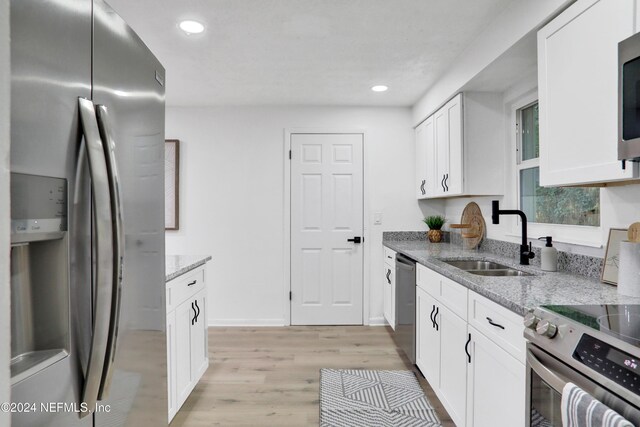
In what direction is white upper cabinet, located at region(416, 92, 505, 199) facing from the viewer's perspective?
to the viewer's left

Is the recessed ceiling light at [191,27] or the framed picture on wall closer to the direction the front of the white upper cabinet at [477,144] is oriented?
the framed picture on wall

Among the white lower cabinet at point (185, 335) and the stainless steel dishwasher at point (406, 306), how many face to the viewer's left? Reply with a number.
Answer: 1

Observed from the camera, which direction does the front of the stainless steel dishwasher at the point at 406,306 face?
facing to the left of the viewer

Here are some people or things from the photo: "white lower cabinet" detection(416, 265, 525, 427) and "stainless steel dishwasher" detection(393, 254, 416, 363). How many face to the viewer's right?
0

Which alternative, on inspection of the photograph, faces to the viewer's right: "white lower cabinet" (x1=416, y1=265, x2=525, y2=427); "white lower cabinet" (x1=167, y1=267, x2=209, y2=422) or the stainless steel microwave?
"white lower cabinet" (x1=167, y1=267, x2=209, y2=422)

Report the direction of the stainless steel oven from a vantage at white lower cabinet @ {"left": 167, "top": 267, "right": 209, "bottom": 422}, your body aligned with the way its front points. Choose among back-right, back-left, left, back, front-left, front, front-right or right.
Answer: front-right

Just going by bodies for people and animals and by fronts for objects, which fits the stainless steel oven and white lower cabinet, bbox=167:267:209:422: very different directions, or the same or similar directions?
very different directions

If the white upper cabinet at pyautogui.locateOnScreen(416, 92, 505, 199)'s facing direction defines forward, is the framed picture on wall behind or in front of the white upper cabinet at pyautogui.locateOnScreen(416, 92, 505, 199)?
in front

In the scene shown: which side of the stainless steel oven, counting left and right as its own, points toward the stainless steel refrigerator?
front

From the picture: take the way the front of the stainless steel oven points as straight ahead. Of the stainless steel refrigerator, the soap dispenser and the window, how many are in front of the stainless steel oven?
1

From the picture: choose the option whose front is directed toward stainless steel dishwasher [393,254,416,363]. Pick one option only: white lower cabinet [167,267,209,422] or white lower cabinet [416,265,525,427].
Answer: white lower cabinet [167,267,209,422]

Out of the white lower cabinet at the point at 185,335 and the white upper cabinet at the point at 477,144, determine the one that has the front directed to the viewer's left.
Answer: the white upper cabinet

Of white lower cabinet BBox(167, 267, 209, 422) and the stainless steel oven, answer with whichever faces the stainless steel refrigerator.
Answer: the stainless steel oven

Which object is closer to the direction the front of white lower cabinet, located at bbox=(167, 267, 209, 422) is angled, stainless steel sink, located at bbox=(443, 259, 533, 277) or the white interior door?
the stainless steel sink
